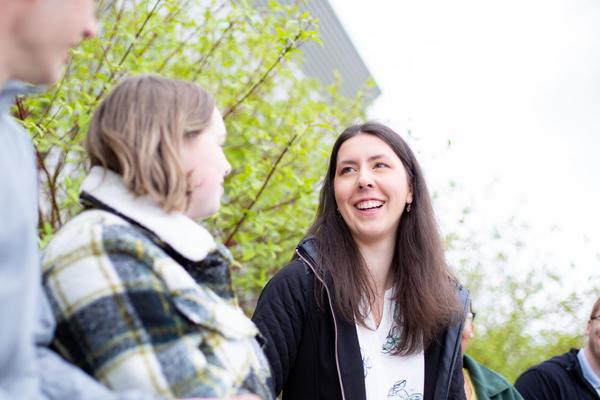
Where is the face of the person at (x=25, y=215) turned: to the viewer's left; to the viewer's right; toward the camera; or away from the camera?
to the viewer's right

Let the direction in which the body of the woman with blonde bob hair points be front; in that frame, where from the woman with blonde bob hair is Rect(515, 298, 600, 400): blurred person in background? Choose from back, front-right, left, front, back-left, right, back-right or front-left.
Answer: front-left

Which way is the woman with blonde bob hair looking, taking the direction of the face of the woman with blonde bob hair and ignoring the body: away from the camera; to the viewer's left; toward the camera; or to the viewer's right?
to the viewer's right

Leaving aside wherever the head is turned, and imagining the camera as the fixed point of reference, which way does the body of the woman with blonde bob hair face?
to the viewer's right

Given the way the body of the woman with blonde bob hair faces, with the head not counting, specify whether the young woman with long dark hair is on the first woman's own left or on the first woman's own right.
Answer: on the first woman's own left

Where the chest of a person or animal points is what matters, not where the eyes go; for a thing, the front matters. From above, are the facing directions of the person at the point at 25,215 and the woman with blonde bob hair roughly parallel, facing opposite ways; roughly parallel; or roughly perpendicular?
roughly parallel

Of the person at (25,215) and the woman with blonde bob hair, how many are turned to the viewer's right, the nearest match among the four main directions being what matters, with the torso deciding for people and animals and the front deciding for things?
2

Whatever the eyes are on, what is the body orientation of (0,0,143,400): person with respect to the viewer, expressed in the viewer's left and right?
facing to the right of the viewer

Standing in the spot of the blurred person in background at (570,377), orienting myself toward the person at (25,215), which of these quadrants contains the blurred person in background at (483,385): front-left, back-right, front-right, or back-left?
front-right
